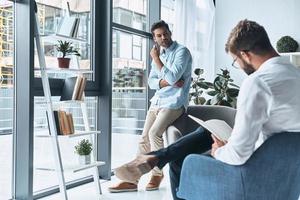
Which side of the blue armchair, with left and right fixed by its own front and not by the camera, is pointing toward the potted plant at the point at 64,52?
front

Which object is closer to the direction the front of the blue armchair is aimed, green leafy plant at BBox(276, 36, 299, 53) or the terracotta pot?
the terracotta pot

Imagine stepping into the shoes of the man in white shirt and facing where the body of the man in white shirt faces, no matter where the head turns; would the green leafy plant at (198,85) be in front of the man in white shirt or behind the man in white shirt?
in front

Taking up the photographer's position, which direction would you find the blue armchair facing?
facing away from the viewer and to the left of the viewer

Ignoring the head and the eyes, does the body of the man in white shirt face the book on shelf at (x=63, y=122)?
yes

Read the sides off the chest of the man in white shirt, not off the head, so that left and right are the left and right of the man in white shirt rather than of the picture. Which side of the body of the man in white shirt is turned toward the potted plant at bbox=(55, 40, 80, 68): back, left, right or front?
front

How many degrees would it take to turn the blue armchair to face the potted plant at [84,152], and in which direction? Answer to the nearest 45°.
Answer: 0° — it already faces it

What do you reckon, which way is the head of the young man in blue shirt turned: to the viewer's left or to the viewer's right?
to the viewer's right
